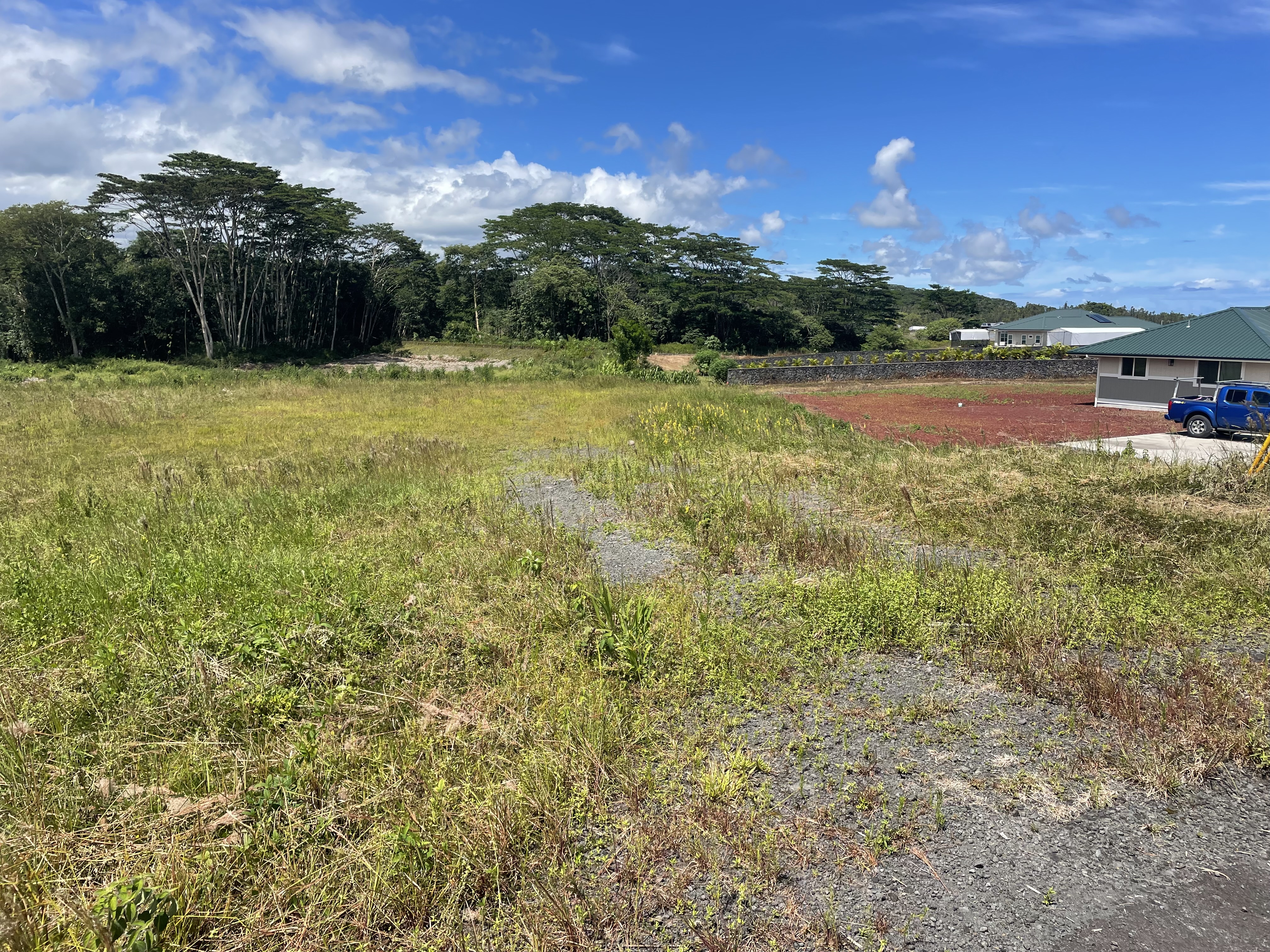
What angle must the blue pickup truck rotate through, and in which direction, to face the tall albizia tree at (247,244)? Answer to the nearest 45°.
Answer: approximately 180°

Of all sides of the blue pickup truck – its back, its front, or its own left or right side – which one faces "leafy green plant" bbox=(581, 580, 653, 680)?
right

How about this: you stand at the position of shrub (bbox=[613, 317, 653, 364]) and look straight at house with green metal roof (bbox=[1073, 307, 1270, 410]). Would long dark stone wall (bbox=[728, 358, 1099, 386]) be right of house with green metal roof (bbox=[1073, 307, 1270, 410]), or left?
left

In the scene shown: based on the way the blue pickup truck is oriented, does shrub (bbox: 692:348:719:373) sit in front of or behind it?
behind

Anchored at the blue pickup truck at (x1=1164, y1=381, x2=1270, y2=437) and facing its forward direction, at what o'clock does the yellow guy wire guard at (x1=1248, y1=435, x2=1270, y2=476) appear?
The yellow guy wire guard is roughly at 3 o'clock from the blue pickup truck.

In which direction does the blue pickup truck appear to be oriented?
to the viewer's right

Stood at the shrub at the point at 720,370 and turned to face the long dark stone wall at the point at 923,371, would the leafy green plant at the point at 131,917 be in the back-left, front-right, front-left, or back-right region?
back-right
